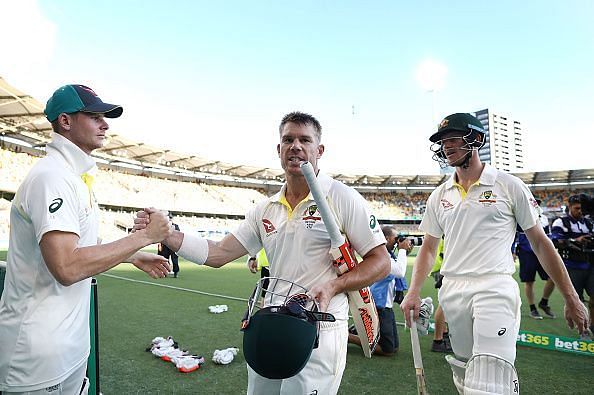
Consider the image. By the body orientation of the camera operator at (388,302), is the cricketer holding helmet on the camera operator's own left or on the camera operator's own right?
on the camera operator's own right

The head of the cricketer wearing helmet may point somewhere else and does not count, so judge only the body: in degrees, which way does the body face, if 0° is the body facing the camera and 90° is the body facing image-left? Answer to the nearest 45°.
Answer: approximately 45°
